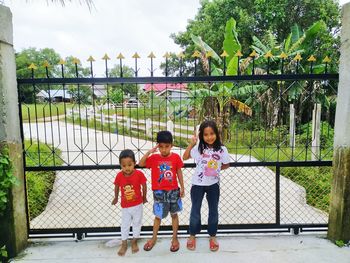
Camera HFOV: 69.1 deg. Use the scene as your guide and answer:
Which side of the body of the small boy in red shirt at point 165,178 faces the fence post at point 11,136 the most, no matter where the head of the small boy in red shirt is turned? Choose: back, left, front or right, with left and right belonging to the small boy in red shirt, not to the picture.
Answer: right

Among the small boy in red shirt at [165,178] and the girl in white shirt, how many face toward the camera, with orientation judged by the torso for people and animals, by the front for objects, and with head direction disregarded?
2

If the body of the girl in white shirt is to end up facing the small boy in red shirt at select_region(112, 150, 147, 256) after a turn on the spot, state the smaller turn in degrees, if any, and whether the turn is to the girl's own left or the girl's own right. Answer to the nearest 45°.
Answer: approximately 90° to the girl's own right

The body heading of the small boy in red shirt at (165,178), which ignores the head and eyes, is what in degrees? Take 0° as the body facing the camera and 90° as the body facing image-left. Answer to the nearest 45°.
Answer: approximately 0°
